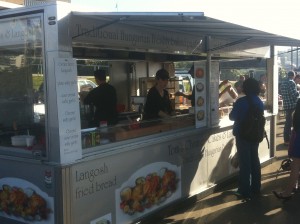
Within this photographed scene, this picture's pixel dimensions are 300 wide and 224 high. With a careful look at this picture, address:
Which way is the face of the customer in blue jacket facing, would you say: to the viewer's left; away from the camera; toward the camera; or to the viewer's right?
away from the camera

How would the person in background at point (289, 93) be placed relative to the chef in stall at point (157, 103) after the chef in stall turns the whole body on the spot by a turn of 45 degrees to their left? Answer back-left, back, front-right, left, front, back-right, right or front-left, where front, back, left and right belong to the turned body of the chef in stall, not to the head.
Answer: front-left

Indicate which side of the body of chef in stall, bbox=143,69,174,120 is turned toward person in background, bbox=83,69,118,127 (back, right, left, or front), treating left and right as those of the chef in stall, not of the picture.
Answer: right

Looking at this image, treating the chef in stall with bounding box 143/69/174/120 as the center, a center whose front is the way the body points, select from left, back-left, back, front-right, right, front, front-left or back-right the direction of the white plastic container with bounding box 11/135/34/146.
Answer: right

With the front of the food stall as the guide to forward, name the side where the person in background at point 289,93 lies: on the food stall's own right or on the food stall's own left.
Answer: on the food stall's own left
